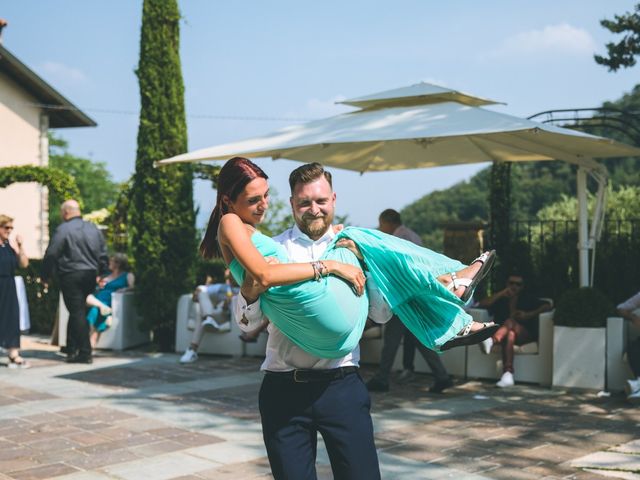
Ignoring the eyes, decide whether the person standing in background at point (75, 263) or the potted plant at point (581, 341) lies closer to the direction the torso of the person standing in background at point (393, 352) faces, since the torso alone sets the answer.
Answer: the person standing in background

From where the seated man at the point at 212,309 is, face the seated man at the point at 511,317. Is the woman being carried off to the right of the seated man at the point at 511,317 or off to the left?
right

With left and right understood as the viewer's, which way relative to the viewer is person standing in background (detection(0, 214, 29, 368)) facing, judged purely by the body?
facing the viewer and to the right of the viewer

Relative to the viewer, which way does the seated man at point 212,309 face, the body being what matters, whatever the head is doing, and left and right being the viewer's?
facing the viewer and to the left of the viewer

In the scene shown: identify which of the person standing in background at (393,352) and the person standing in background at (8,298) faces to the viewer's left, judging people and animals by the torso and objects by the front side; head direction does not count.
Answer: the person standing in background at (393,352)

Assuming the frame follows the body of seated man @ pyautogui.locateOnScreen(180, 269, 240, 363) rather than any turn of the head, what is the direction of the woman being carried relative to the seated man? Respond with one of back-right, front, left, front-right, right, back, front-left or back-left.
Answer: front-left

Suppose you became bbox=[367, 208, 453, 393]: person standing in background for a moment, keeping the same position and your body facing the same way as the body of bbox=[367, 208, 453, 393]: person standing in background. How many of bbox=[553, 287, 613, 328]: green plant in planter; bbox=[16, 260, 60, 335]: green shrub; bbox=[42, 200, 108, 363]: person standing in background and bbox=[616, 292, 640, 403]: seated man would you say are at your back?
2

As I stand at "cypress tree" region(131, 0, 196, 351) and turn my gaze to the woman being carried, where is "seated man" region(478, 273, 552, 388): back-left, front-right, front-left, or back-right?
front-left

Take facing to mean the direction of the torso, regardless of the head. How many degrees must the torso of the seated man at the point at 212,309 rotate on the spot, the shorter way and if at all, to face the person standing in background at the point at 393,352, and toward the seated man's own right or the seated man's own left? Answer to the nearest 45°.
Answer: approximately 90° to the seated man's own left

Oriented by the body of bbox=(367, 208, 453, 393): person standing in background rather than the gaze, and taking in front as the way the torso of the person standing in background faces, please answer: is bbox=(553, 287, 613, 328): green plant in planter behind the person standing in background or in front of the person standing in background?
behind

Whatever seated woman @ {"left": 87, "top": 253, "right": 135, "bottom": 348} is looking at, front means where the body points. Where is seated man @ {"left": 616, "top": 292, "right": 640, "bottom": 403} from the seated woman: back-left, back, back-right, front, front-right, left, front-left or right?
left

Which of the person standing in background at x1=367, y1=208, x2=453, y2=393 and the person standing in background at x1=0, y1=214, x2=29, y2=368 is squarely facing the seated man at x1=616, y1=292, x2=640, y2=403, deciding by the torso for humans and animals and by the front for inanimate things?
the person standing in background at x1=0, y1=214, x2=29, y2=368

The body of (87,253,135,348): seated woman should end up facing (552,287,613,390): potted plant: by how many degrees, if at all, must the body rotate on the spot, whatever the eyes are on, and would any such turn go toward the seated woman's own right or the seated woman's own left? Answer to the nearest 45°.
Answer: approximately 90° to the seated woman's own left

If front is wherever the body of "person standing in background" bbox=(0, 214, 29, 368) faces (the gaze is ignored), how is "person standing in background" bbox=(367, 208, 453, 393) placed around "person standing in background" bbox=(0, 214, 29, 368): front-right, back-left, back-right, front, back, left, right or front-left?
front
